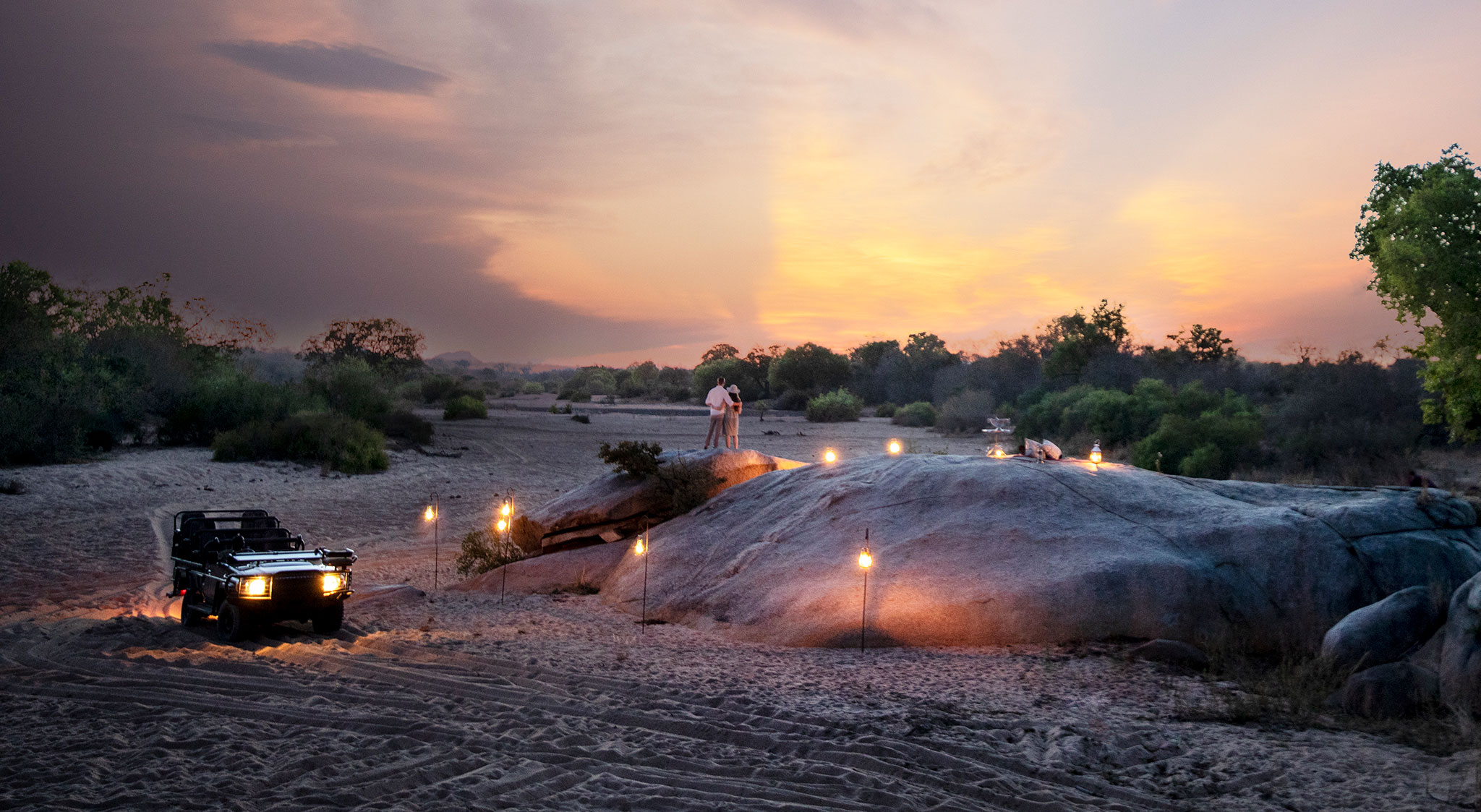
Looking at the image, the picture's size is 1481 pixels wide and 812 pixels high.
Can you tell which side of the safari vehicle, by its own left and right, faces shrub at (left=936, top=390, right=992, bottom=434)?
left

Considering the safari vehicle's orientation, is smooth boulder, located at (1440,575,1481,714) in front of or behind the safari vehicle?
in front

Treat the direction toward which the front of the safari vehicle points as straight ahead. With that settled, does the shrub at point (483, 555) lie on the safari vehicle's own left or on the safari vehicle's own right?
on the safari vehicle's own left

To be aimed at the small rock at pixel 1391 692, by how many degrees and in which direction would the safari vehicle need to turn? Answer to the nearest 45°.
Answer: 0° — it already faces it

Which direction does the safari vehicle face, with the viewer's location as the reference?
facing the viewer and to the right of the viewer

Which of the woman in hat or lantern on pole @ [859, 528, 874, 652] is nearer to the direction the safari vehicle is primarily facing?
the lantern on pole

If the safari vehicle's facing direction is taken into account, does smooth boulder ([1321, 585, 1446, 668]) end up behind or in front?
in front

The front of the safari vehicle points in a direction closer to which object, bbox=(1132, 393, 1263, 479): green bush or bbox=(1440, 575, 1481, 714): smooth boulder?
the smooth boulder

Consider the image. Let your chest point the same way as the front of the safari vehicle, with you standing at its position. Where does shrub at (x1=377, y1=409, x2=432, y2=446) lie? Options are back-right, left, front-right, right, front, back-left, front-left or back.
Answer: back-left

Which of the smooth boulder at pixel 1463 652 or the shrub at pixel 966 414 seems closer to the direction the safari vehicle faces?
the smooth boulder

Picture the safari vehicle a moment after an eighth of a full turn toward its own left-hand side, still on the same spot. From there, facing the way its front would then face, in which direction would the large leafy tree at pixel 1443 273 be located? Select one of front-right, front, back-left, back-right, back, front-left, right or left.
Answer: front

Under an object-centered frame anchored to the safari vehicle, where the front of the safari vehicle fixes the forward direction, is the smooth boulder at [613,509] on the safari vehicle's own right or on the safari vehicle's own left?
on the safari vehicle's own left

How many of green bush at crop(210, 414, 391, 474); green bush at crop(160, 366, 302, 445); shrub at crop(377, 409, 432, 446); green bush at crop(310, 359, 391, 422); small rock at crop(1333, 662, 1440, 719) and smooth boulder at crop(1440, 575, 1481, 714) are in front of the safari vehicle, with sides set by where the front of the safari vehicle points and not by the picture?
2

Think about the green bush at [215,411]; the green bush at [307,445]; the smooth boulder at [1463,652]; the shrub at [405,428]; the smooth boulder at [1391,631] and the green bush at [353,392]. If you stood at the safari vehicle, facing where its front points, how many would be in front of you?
2

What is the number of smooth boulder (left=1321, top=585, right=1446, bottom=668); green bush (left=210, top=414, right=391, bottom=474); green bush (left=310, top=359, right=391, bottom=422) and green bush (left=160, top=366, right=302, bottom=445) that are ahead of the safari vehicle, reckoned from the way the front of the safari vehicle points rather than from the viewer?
1

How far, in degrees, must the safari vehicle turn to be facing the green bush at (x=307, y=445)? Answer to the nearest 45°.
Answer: approximately 135° to its left

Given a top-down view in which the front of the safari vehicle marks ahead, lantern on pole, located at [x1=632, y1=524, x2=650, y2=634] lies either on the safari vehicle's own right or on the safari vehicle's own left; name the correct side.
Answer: on the safari vehicle's own left
